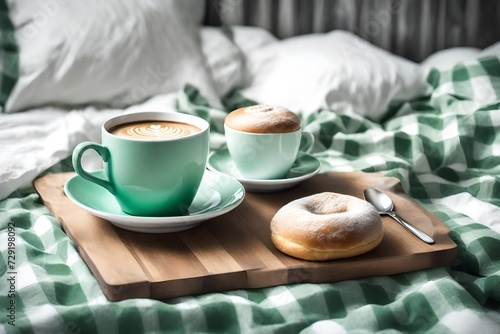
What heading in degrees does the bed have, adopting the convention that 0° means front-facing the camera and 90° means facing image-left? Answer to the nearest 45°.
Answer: approximately 0°
